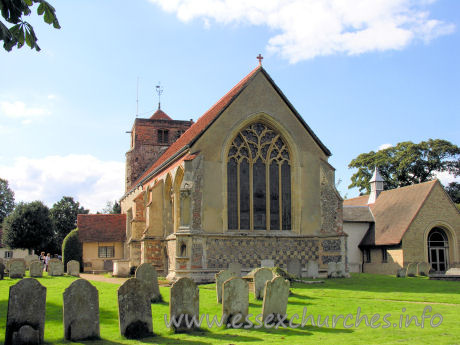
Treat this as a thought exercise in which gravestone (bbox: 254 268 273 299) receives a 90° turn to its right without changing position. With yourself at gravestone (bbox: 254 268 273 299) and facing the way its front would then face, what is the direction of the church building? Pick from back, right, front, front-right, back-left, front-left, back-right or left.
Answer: right

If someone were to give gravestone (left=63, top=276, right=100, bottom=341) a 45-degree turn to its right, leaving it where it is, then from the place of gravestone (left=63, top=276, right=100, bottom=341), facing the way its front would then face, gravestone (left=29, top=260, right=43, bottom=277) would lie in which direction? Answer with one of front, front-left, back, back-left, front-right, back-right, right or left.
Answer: back-right

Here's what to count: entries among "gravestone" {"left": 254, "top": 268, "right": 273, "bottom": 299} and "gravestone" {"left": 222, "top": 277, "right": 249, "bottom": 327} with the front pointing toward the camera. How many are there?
2

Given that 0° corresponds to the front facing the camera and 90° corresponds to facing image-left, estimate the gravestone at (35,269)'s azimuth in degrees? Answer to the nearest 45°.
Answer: approximately 0°

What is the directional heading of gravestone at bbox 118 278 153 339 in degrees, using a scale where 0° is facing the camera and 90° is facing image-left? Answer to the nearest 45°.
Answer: approximately 0°

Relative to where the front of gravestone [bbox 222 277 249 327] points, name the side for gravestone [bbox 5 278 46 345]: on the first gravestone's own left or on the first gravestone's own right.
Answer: on the first gravestone's own right

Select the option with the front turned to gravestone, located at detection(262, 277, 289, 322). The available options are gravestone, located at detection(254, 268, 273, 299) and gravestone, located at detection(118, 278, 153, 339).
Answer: gravestone, located at detection(254, 268, 273, 299)

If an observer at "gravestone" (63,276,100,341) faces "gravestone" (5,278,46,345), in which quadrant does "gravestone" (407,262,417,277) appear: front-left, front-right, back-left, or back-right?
back-right

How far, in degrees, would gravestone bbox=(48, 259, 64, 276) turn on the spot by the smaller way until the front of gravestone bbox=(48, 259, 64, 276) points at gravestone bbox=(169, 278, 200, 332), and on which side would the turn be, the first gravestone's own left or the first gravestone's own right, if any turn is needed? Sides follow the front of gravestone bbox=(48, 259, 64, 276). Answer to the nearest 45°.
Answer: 0° — it already faces it
